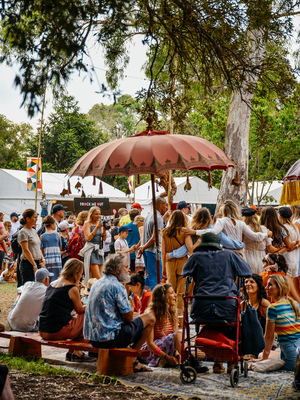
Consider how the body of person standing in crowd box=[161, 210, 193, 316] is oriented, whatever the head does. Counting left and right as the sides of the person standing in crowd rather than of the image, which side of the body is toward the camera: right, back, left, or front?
back

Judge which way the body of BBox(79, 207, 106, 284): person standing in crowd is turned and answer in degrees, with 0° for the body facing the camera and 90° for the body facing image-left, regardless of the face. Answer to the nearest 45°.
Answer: approximately 315°

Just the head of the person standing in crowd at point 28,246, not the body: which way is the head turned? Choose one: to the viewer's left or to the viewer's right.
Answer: to the viewer's right

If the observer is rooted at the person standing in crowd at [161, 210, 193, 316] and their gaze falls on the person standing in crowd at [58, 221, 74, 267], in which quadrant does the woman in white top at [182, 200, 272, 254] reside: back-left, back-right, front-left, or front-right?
back-right

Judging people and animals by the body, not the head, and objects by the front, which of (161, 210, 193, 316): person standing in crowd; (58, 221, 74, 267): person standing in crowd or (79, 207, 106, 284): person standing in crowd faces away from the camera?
(161, 210, 193, 316): person standing in crowd
